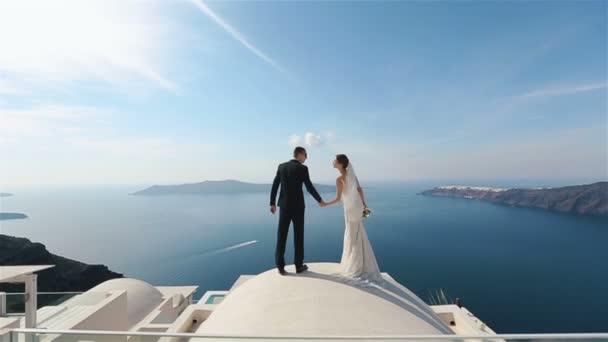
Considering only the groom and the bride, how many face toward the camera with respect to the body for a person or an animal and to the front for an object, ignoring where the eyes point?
0

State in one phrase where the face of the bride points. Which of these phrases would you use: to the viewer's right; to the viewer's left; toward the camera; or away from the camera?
to the viewer's left

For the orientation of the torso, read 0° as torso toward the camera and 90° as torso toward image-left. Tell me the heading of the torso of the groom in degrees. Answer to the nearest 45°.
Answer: approximately 225°

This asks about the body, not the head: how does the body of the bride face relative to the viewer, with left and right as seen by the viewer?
facing away from the viewer and to the left of the viewer
